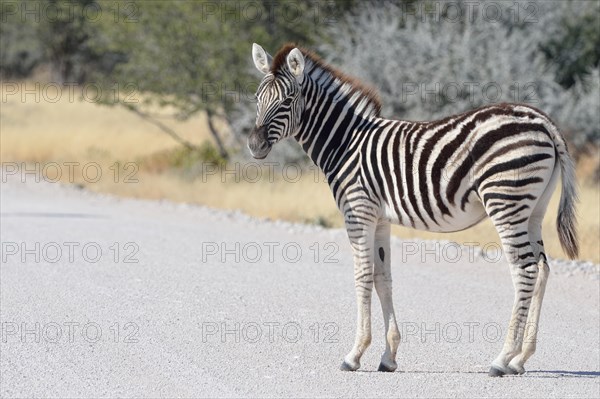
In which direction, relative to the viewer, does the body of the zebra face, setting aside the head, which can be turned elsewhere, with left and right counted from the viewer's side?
facing to the left of the viewer
